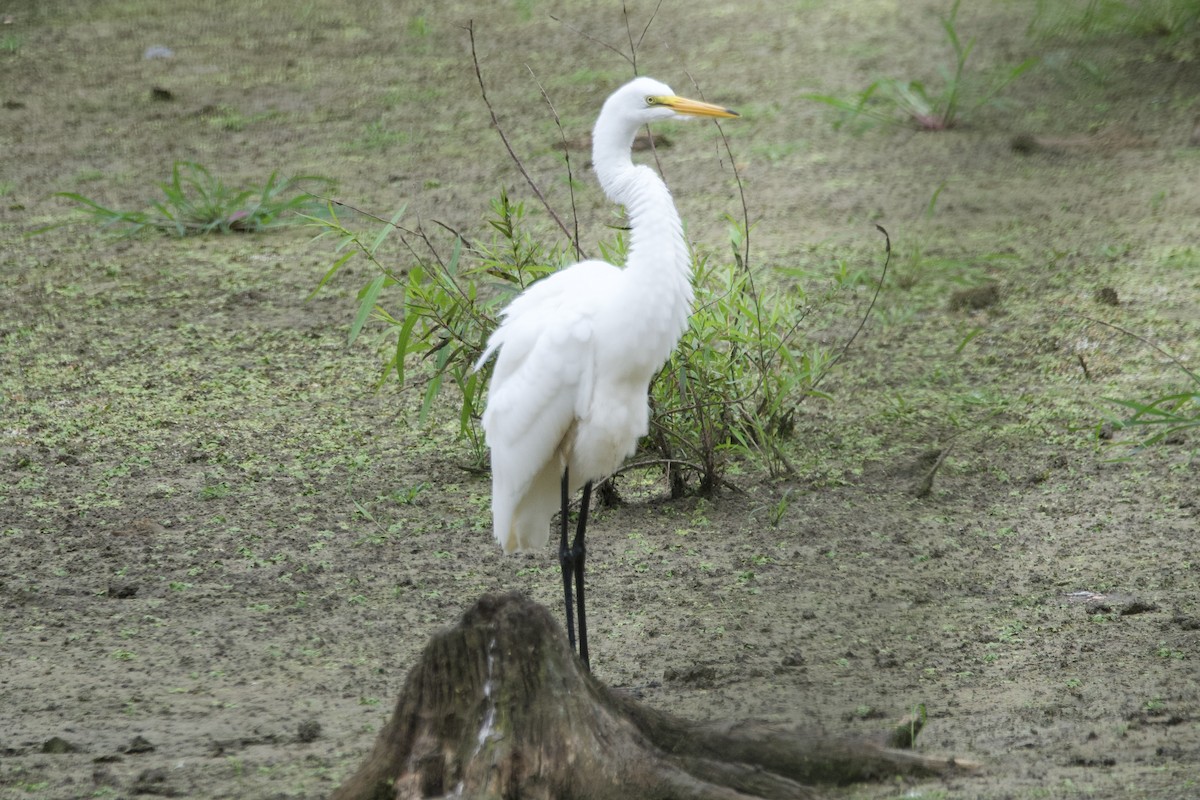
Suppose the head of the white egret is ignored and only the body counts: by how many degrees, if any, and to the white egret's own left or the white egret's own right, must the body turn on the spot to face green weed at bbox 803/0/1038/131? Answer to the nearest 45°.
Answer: approximately 45° to the white egret's own left

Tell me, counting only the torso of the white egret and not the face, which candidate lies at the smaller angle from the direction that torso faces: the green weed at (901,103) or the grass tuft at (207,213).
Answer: the green weed

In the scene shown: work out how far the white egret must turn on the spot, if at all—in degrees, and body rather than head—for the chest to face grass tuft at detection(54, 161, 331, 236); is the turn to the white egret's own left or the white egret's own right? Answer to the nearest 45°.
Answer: approximately 135° to the white egret's own left

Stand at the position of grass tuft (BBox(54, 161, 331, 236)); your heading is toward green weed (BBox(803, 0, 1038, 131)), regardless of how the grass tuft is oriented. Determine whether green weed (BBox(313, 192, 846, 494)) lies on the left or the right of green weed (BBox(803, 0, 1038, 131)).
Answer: right

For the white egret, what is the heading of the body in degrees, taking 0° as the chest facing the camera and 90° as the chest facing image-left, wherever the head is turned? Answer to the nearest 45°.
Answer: approximately 270°

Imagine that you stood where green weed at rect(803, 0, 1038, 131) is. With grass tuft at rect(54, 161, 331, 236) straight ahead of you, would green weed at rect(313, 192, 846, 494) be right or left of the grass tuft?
left

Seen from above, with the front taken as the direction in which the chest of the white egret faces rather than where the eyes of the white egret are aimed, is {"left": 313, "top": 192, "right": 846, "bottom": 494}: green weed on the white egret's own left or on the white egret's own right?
on the white egret's own left
